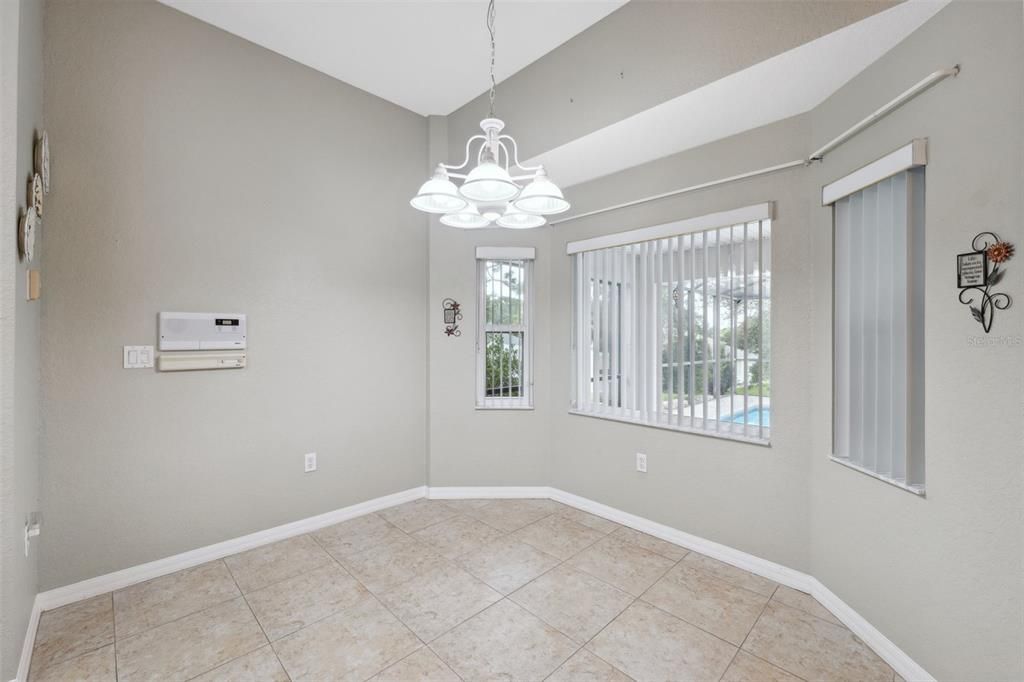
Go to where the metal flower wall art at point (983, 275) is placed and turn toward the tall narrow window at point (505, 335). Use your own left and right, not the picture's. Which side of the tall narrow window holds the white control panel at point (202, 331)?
left

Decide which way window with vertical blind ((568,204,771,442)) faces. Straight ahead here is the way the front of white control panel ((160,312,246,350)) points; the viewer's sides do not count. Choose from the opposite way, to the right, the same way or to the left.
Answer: to the right

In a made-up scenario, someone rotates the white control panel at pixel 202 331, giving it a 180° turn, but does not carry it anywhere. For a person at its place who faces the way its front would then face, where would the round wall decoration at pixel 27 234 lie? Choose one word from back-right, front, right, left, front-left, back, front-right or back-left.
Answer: back-left

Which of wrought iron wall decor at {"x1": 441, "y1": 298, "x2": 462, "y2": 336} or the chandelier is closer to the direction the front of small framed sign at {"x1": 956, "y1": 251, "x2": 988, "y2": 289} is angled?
the chandelier

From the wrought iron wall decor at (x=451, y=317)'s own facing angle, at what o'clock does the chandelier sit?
The chandelier is roughly at 12 o'clock from the wrought iron wall decor.

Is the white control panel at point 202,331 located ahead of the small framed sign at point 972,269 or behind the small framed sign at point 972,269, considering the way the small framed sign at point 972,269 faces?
ahead

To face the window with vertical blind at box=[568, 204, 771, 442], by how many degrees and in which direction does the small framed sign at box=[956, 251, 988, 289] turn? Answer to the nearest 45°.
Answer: approximately 45° to its right
